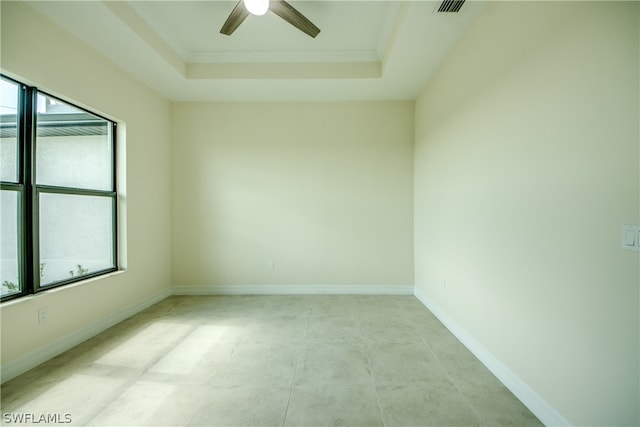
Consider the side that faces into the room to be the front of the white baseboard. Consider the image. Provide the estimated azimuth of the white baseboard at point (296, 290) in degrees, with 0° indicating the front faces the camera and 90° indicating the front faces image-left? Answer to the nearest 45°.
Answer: approximately 0°

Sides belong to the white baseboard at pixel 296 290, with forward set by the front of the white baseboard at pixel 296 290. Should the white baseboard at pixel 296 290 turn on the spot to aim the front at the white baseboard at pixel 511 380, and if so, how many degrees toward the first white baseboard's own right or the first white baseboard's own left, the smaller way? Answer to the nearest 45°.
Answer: approximately 45° to the first white baseboard's own left

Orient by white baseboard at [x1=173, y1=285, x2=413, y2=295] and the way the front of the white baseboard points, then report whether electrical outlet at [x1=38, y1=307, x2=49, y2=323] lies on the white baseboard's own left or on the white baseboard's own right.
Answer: on the white baseboard's own right

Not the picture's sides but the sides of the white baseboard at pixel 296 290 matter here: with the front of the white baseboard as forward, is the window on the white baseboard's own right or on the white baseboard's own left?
on the white baseboard's own right
